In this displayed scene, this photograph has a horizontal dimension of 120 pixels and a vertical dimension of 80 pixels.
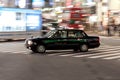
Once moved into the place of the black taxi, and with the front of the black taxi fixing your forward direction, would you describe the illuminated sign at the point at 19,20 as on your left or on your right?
on your right

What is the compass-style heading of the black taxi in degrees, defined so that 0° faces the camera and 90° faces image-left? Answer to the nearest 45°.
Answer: approximately 90°
